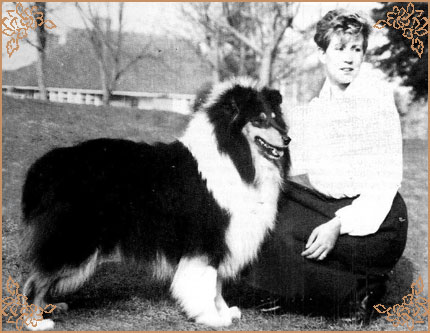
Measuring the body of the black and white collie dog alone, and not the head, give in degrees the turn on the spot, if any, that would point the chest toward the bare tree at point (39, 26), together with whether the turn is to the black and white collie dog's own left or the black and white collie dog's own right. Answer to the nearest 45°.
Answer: approximately 135° to the black and white collie dog's own left

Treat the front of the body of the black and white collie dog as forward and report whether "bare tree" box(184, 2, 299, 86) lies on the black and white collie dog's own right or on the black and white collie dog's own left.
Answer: on the black and white collie dog's own left

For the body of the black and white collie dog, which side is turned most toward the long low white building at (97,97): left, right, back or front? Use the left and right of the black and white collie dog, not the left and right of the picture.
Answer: left

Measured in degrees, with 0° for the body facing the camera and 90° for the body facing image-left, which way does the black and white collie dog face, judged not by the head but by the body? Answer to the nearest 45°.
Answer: approximately 270°
